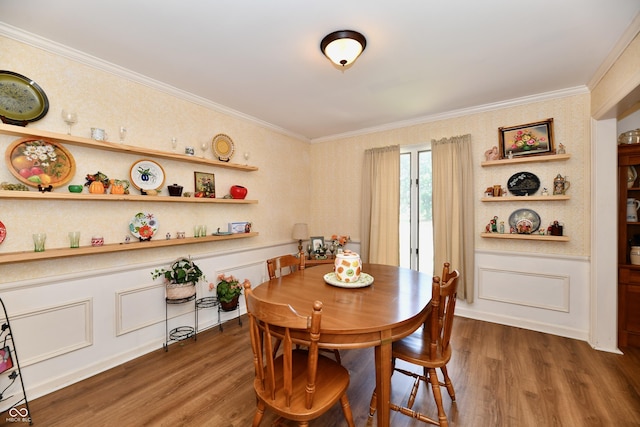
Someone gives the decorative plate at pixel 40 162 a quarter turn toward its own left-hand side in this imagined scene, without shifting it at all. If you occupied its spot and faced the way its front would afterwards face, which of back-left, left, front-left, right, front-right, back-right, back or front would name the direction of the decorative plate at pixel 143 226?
front

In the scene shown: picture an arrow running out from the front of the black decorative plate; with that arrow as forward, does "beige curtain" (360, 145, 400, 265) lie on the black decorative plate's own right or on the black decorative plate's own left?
on the black decorative plate's own right

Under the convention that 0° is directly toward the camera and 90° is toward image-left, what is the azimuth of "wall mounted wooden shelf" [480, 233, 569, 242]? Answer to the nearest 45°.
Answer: approximately 0°

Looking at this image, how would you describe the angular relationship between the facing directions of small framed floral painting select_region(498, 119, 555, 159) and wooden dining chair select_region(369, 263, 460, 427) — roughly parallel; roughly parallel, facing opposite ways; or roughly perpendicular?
roughly perpendicular

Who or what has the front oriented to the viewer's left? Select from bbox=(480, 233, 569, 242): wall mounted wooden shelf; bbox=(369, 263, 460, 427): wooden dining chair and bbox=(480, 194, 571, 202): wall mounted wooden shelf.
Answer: the wooden dining chair

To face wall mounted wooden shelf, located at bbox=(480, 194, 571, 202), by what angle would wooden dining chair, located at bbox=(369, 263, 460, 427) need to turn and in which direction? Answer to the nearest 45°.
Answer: approximately 135° to its right

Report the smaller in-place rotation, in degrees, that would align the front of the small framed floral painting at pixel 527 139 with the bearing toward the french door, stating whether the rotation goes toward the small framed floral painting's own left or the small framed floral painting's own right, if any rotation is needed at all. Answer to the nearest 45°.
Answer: approximately 90° to the small framed floral painting's own right

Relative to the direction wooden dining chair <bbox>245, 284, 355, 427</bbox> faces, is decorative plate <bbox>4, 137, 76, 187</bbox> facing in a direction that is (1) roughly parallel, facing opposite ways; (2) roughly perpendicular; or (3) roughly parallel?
roughly perpendicular

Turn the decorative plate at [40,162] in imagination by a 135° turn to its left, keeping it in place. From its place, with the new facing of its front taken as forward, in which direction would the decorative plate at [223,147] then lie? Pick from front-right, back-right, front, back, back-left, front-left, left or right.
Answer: front-right

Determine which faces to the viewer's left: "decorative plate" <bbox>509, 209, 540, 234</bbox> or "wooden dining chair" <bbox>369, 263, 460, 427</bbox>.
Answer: the wooden dining chair

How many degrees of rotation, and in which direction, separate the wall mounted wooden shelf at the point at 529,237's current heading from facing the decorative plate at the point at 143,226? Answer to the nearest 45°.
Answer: approximately 45° to its right
